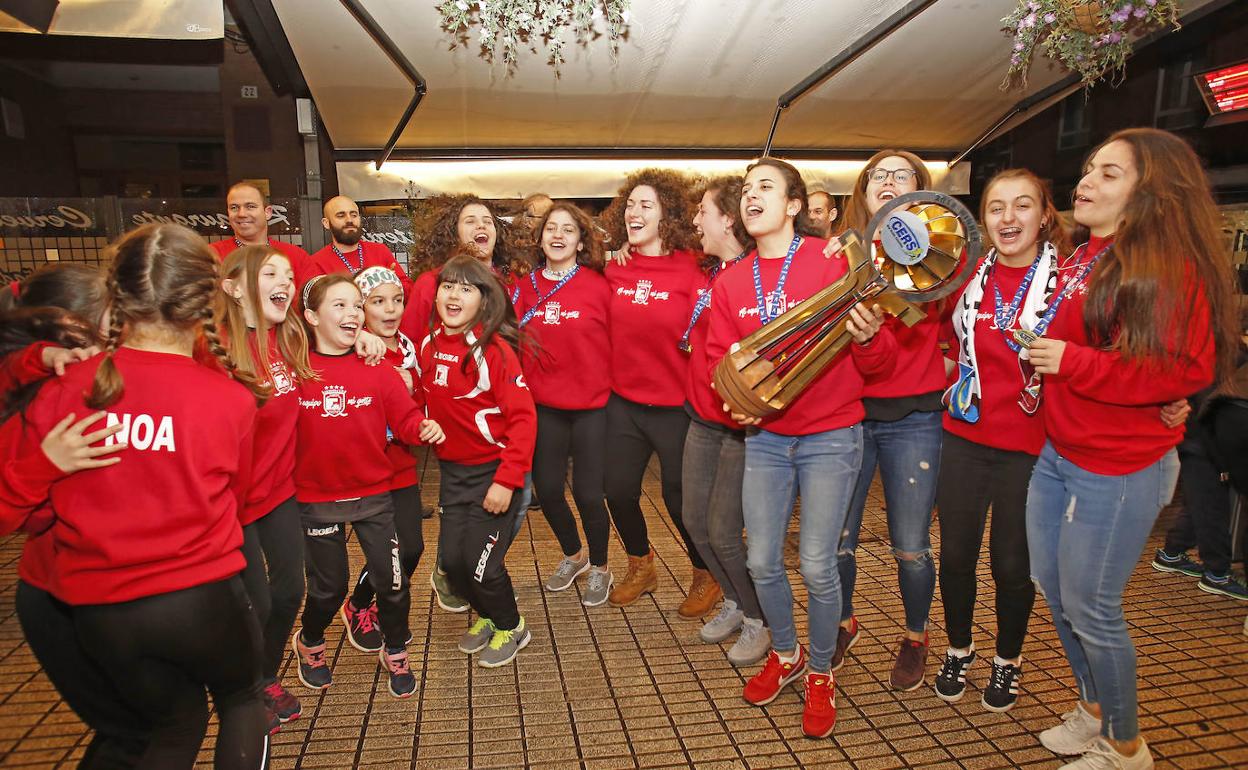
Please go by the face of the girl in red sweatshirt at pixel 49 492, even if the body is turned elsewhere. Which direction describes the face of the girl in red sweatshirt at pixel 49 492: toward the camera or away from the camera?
away from the camera

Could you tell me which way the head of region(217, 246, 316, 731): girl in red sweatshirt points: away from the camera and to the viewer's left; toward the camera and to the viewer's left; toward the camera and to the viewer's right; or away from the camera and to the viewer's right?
toward the camera and to the viewer's right

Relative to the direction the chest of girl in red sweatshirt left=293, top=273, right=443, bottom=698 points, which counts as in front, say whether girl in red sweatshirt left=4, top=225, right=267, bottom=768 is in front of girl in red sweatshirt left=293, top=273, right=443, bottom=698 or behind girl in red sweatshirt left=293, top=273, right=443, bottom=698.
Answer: in front

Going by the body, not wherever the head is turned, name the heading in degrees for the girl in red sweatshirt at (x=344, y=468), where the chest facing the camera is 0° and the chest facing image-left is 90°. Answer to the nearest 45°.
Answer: approximately 0°

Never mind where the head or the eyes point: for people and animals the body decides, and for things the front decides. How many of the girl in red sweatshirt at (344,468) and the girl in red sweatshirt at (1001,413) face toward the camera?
2

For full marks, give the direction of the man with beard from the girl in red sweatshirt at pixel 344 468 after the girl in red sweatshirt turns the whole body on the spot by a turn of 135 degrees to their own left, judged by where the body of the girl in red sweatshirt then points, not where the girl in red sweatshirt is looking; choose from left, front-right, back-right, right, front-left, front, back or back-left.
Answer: front-left

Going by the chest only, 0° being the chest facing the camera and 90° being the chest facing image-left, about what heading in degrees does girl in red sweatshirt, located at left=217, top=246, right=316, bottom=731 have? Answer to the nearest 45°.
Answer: approximately 315°

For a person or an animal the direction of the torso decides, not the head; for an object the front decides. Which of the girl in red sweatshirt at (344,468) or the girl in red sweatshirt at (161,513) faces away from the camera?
the girl in red sweatshirt at (161,513)

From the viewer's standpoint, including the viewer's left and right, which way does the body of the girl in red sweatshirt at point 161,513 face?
facing away from the viewer

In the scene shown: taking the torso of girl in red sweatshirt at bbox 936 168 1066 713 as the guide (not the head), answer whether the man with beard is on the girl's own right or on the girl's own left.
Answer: on the girl's own right
